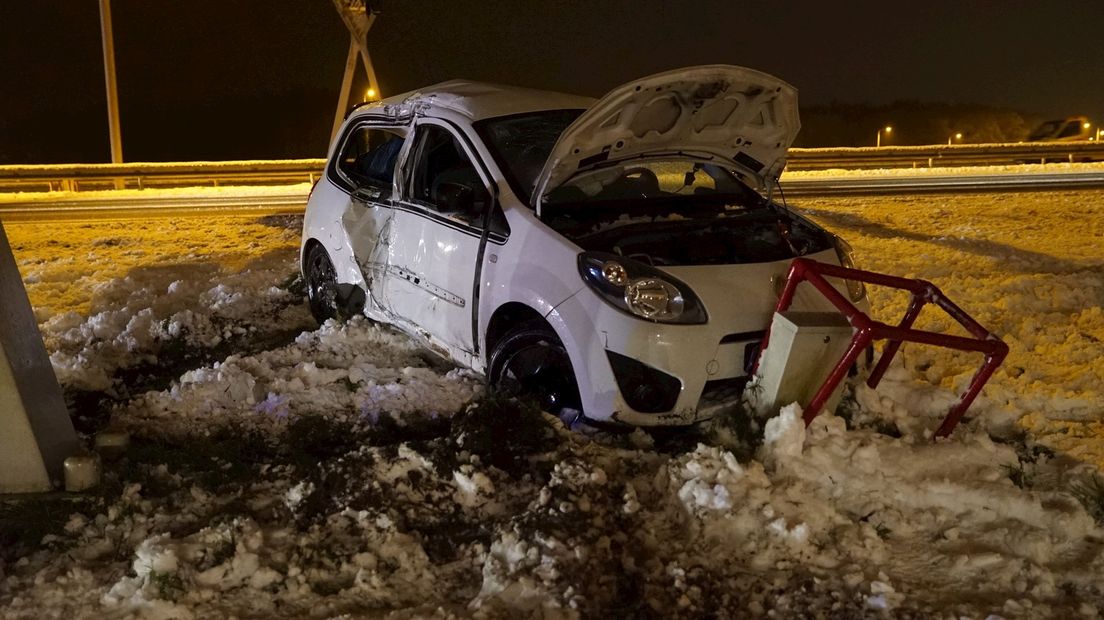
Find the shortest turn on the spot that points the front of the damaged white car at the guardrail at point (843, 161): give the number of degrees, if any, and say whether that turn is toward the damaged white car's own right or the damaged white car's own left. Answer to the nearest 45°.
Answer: approximately 135° to the damaged white car's own left

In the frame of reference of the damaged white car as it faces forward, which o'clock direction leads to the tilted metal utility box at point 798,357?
The tilted metal utility box is roughly at 12 o'clock from the damaged white car.

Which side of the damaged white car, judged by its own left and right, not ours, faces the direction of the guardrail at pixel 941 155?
left

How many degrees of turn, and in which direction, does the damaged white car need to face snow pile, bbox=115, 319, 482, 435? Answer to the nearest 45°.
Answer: approximately 135° to its right

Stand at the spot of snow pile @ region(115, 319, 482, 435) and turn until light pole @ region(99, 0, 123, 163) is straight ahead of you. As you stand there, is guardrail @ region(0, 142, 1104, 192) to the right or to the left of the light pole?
right

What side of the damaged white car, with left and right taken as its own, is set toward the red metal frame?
front

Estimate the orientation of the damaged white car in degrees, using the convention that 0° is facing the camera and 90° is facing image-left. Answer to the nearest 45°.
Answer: approximately 315°

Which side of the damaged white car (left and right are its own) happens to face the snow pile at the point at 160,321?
back

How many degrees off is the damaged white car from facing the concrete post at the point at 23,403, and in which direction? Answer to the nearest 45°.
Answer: approximately 90° to its right

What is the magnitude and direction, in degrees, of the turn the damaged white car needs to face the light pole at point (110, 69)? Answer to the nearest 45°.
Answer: approximately 180°

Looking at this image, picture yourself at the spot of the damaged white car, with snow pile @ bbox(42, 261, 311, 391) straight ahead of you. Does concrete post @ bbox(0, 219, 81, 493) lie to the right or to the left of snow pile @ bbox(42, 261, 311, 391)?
left
